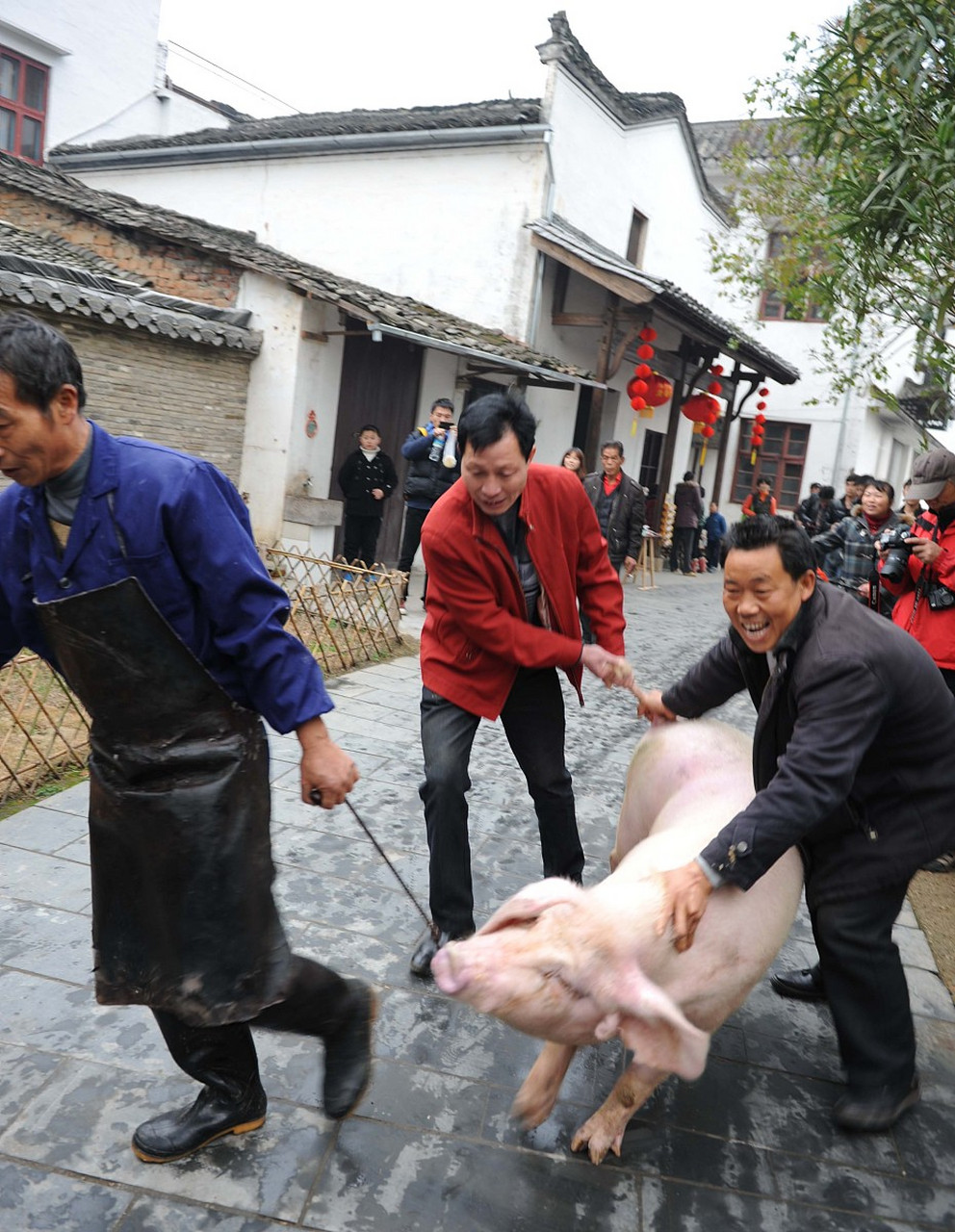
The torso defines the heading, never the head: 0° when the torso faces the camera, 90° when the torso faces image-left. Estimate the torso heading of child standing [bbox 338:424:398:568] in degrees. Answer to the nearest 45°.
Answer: approximately 0°

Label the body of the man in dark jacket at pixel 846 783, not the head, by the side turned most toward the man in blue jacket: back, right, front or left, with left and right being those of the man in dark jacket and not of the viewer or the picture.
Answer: front

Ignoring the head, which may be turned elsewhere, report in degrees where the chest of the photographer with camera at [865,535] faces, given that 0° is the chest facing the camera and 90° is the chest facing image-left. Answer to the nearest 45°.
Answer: approximately 0°

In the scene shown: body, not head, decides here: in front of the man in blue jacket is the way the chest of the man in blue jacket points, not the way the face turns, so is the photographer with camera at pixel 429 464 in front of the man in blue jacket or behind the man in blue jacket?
behind

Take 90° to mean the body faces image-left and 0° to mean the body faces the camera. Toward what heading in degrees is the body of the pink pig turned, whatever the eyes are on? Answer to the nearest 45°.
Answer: approximately 45°

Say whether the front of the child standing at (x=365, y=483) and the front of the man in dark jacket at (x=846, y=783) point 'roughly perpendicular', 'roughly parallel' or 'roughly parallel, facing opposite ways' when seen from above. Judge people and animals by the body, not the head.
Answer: roughly perpendicular

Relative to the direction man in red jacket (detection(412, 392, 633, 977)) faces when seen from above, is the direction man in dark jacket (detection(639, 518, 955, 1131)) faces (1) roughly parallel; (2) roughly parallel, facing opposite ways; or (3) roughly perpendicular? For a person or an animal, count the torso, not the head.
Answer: roughly perpendicular

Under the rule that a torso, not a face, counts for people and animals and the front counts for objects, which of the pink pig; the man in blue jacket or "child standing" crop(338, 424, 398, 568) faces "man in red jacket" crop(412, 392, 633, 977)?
the child standing

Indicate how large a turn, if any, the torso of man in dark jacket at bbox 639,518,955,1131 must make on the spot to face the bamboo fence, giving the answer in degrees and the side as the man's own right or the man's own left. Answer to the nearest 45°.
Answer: approximately 90° to the man's own right

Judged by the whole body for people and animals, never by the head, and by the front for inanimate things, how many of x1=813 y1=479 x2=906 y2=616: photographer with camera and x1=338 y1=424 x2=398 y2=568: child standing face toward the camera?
2

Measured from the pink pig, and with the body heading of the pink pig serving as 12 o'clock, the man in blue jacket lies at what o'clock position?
The man in blue jacket is roughly at 1 o'clock from the pink pig.

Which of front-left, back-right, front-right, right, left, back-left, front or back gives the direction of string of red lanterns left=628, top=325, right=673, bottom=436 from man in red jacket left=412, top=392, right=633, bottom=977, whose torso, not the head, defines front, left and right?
back-left
